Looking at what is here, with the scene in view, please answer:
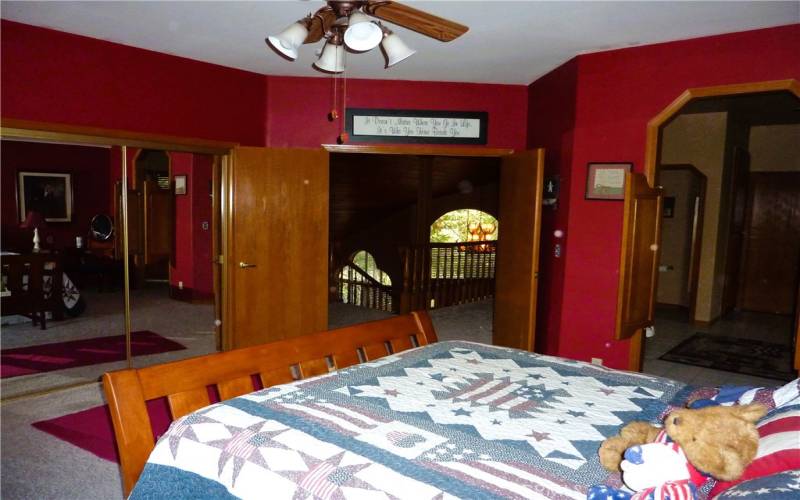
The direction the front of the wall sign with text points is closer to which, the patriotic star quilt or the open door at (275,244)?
the patriotic star quilt

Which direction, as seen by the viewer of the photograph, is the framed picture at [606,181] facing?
facing the viewer

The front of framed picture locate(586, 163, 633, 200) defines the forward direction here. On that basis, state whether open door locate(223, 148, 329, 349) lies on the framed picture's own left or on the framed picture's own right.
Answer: on the framed picture's own right

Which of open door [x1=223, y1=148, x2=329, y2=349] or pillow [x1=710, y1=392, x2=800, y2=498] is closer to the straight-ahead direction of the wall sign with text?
the pillow

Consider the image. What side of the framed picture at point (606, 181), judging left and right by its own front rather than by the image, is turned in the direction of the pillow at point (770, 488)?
front

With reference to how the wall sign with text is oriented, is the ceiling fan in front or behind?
in front

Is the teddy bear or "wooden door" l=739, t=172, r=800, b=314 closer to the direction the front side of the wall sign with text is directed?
the teddy bear

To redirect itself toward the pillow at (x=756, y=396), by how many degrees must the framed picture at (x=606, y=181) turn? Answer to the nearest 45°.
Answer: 0° — it already faces it

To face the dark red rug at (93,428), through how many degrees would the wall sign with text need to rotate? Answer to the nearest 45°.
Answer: approximately 45° to its right

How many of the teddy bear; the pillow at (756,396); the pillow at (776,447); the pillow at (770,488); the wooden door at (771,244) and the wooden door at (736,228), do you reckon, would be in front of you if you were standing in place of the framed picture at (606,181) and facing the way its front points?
4

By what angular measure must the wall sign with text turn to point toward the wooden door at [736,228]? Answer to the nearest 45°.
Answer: approximately 135° to its left

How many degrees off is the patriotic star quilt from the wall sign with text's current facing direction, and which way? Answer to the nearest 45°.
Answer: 0° — it already faces it

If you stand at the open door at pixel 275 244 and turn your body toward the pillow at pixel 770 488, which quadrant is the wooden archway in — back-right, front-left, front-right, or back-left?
front-left

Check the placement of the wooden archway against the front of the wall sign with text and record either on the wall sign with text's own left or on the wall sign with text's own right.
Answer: on the wall sign with text's own left
